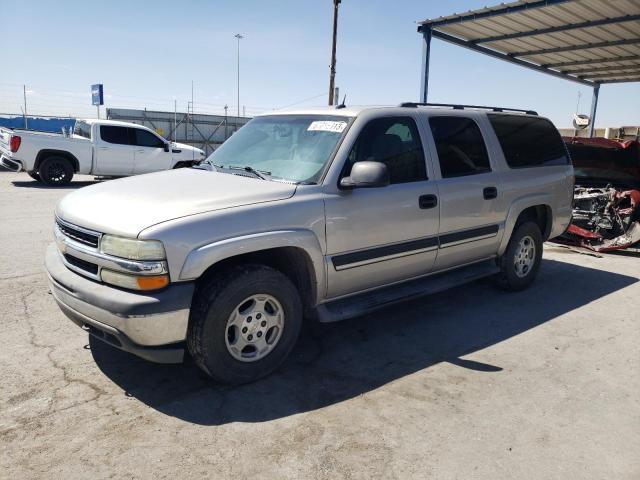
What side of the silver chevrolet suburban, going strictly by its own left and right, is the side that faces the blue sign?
right

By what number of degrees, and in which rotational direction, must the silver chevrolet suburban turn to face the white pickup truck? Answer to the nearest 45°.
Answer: approximately 90° to its right

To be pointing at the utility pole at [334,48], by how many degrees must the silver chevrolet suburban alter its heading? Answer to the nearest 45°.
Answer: approximately 135° to its right

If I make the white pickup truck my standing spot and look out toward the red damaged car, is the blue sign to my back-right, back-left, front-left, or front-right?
back-left

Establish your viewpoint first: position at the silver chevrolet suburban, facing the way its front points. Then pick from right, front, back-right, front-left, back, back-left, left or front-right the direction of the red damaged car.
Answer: back
